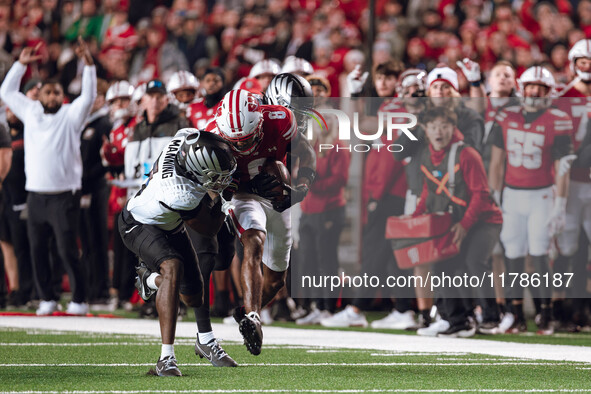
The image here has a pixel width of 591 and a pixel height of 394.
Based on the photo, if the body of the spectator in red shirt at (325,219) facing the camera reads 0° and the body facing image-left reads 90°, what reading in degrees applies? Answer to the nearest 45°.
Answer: approximately 45°

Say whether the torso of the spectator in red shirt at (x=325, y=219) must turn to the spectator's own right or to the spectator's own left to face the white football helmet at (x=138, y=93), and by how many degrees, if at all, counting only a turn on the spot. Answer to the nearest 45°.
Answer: approximately 90° to the spectator's own right

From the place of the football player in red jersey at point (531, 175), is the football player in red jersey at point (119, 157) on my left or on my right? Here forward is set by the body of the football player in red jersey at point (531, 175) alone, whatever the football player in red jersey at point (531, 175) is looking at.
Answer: on my right

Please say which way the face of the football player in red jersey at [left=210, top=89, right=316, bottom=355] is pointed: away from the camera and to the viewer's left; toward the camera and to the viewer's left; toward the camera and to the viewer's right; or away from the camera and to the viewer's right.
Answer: toward the camera and to the viewer's left

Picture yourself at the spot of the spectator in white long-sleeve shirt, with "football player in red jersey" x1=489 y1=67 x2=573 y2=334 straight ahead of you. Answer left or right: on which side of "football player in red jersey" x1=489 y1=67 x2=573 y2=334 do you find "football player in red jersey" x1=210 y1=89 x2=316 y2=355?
right

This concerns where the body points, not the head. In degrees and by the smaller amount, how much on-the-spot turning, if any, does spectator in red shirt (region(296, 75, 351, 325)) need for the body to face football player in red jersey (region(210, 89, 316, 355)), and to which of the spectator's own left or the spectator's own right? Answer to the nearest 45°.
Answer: approximately 45° to the spectator's own left

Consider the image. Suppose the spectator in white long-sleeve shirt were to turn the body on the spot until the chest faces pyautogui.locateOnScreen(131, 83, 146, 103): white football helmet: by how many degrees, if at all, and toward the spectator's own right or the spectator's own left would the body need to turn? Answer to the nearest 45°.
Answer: approximately 135° to the spectator's own left

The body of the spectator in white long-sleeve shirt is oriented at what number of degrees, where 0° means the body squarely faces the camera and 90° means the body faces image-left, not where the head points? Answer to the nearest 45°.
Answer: approximately 0°

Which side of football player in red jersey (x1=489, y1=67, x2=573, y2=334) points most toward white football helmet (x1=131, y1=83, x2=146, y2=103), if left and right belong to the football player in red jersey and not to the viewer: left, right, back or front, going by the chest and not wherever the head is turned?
right

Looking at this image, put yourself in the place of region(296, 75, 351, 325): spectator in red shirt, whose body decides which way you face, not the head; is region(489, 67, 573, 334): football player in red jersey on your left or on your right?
on your left

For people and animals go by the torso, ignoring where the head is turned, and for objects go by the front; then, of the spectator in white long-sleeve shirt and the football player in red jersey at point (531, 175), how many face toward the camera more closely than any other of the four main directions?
2
